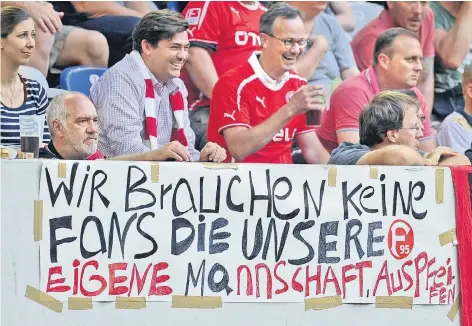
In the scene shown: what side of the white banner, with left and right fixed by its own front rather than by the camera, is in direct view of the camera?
front

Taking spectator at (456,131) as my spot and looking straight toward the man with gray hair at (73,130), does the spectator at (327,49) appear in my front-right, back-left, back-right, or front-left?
front-right

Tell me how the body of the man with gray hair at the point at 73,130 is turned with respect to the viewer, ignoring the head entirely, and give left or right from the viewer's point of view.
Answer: facing the viewer and to the right of the viewer

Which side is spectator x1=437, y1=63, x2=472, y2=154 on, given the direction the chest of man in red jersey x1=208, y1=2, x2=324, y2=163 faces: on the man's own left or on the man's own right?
on the man's own left

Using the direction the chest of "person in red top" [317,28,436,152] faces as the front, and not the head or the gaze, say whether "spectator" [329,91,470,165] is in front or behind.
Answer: in front

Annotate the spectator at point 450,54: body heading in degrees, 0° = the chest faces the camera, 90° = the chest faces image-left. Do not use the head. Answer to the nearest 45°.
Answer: approximately 315°
